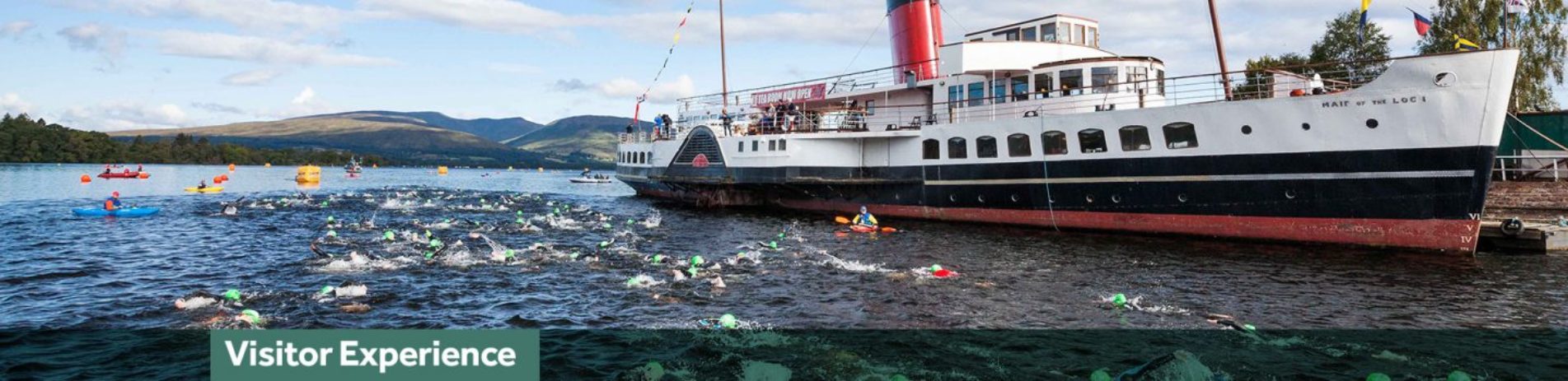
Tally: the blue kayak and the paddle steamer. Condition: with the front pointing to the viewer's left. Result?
0

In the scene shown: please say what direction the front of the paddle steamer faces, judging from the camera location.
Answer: facing the viewer and to the right of the viewer

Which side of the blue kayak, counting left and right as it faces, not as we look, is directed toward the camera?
right

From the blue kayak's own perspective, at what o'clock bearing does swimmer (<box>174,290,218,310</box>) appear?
The swimmer is roughly at 3 o'clock from the blue kayak.

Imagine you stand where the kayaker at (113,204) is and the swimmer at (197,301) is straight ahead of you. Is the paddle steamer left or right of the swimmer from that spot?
left

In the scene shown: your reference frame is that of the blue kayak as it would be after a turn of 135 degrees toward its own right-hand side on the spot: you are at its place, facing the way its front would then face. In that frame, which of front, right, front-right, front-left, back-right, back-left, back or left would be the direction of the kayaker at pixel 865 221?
left

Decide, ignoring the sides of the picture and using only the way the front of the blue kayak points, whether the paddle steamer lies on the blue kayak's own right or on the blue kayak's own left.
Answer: on the blue kayak's own right

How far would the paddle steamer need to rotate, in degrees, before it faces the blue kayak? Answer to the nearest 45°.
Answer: approximately 135° to its right

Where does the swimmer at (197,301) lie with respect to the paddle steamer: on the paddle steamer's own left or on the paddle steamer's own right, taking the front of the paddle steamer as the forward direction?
on the paddle steamer's own right
